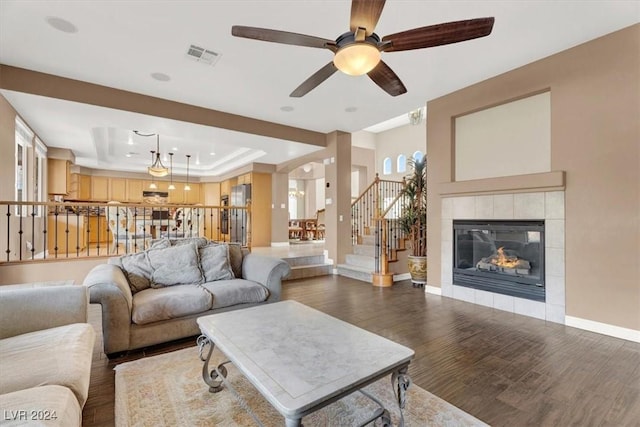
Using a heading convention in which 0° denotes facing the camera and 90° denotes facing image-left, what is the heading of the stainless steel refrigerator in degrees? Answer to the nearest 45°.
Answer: approximately 45°

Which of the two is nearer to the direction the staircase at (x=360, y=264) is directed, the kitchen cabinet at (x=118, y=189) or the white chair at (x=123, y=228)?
the white chair

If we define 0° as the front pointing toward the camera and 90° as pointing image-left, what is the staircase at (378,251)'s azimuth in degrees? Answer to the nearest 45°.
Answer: approximately 45°

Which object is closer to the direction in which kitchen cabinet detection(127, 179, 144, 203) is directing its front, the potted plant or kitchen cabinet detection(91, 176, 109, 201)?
the potted plant

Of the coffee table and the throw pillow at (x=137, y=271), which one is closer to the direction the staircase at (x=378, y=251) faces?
the throw pillow

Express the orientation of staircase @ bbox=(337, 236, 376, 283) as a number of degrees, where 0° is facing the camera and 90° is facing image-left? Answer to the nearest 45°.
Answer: approximately 45°

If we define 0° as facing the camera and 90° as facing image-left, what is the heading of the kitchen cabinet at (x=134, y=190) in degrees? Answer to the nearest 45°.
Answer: approximately 0°

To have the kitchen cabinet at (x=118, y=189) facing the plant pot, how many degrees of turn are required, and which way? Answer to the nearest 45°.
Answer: approximately 45° to its left
